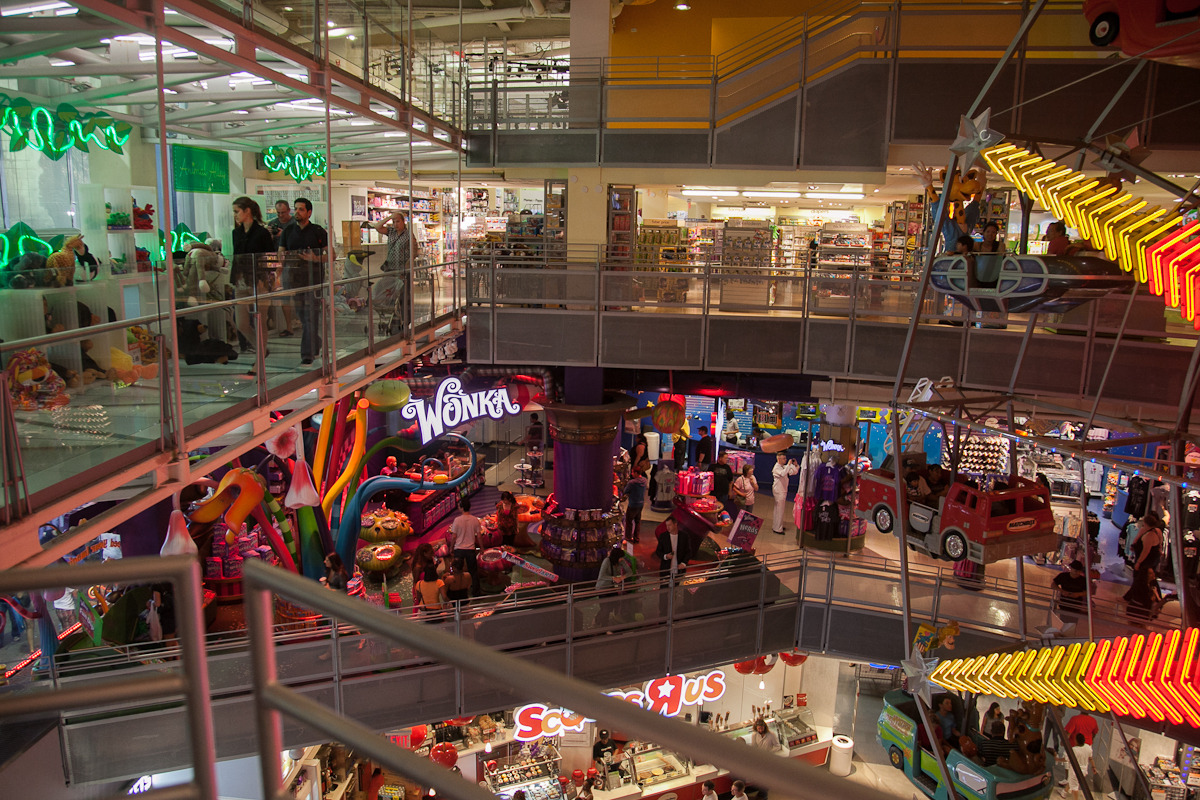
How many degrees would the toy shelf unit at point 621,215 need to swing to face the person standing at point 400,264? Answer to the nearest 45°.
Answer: approximately 45° to its right
